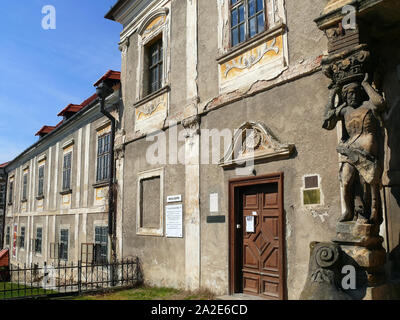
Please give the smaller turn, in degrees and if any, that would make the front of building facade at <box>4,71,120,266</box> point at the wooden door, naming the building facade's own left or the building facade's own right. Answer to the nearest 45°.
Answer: approximately 45° to the building facade's own left

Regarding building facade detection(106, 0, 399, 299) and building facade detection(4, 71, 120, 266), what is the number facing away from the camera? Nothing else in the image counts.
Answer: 0

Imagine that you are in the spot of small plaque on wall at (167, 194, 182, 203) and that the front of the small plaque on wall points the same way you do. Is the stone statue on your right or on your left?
on your left

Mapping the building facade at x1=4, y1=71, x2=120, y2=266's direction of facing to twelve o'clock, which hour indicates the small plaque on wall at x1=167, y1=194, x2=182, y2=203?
The small plaque on wall is roughly at 10 o'clock from the building facade.

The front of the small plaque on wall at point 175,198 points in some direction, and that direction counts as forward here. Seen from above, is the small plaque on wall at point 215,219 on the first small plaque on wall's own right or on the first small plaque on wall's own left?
on the first small plaque on wall's own left

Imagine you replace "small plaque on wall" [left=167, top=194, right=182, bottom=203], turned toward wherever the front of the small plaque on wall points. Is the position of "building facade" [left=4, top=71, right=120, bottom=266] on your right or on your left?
on your right

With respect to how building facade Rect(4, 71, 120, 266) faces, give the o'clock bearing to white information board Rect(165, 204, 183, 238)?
The white information board is roughly at 10 o'clock from the building facade.

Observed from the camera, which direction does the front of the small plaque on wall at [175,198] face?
facing the viewer and to the left of the viewer
